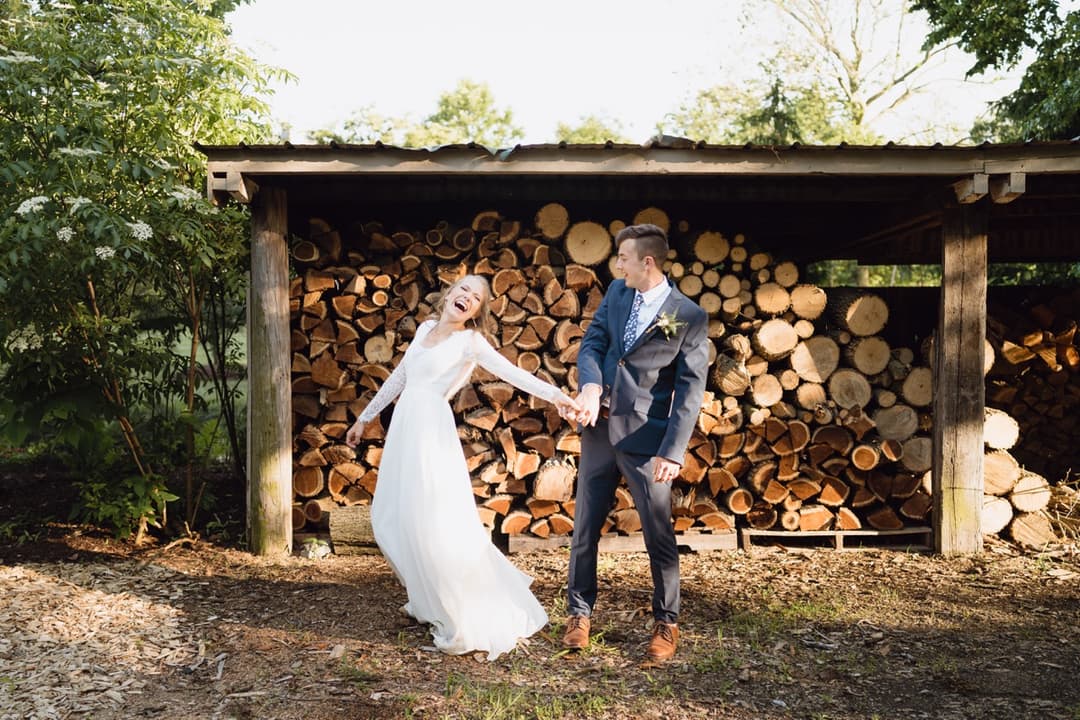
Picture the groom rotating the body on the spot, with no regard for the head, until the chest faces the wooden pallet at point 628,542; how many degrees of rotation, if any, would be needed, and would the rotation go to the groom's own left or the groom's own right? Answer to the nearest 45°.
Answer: approximately 135° to the groom's own right

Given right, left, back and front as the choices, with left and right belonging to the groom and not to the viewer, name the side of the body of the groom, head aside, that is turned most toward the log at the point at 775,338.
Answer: back

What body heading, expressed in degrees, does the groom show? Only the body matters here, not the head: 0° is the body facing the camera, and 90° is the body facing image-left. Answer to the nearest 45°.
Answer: approximately 45°

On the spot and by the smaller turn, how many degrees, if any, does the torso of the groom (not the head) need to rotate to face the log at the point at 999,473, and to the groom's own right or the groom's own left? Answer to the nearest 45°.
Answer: approximately 180°

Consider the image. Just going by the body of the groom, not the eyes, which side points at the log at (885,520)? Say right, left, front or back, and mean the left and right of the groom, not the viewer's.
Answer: back

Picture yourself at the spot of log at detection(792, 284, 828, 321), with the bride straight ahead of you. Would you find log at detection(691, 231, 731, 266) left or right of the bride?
right

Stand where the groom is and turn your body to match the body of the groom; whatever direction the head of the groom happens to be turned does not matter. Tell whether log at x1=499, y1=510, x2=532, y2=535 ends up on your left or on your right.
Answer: on your right

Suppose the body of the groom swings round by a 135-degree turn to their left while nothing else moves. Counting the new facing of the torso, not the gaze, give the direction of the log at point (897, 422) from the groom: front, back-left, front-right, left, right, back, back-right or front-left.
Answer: front-left

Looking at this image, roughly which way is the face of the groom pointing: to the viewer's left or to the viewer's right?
to the viewer's left

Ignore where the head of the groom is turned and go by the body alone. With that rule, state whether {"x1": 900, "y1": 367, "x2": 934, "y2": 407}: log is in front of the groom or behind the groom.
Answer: behind

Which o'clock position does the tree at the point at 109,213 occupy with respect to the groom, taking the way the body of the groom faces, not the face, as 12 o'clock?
The tree is roughly at 2 o'clock from the groom.

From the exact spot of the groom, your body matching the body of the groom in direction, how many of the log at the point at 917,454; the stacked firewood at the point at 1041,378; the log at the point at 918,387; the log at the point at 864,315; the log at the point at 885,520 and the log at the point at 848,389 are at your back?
6

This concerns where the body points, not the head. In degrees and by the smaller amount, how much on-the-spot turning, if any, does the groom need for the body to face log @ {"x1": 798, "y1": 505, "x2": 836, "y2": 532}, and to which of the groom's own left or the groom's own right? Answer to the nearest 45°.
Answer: approximately 180°

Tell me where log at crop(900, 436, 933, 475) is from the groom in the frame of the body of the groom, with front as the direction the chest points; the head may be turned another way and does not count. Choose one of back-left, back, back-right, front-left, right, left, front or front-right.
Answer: back

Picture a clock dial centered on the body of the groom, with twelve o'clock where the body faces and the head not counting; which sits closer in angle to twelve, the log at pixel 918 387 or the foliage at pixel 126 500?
the foliage
